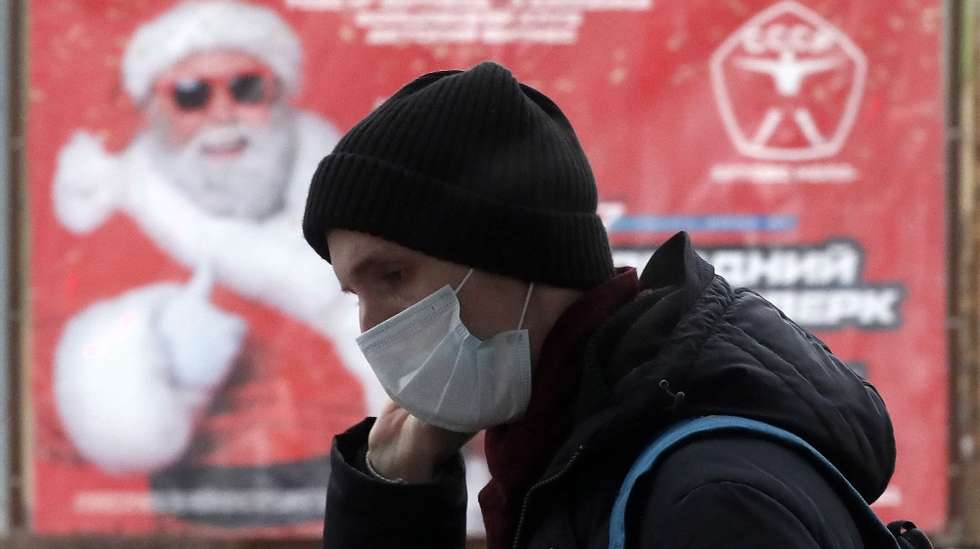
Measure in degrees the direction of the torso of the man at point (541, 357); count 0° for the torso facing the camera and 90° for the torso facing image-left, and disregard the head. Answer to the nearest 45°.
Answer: approximately 90°
